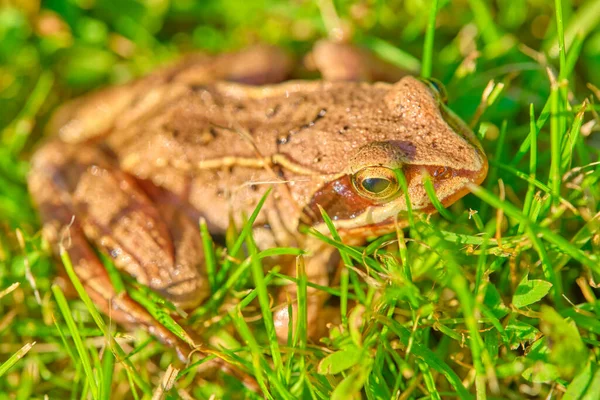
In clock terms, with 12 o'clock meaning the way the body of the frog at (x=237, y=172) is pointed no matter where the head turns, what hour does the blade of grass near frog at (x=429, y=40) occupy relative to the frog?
The blade of grass near frog is roughly at 11 o'clock from the frog.

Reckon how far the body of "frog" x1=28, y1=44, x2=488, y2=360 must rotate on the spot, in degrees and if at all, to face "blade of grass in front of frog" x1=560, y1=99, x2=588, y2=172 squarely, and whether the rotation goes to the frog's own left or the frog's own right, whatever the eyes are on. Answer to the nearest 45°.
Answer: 0° — it already faces it

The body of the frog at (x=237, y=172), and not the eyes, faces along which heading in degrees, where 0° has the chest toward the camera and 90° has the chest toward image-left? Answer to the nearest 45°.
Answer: approximately 270°

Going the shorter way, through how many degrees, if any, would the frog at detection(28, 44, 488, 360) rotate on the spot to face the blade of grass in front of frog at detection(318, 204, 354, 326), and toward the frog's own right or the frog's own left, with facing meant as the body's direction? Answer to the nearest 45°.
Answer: approximately 45° to the frog's own right

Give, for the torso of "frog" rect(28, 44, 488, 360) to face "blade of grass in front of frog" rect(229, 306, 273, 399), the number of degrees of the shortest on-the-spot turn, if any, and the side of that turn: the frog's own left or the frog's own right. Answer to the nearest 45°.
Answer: approximately 90° to the frog's own right

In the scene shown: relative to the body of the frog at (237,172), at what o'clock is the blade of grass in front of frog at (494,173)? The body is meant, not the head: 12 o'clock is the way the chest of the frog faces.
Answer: The blade of grass in front of frog is roughly at 12 o'clock from the frog.

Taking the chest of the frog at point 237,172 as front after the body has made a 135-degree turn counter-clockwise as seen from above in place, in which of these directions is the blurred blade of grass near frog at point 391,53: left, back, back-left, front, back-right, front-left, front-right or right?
right

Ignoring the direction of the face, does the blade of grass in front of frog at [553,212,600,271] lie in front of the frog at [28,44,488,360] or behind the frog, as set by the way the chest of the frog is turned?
in front

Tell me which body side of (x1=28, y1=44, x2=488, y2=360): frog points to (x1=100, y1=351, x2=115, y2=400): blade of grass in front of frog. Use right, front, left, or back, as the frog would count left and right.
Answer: right

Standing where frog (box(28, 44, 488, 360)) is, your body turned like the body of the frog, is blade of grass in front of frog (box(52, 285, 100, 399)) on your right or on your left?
on your right
